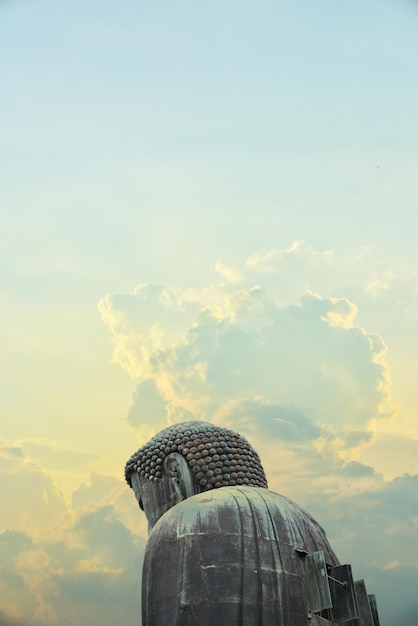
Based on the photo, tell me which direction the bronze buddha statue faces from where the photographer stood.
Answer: facing away from the viewer and to the left of the viewer
